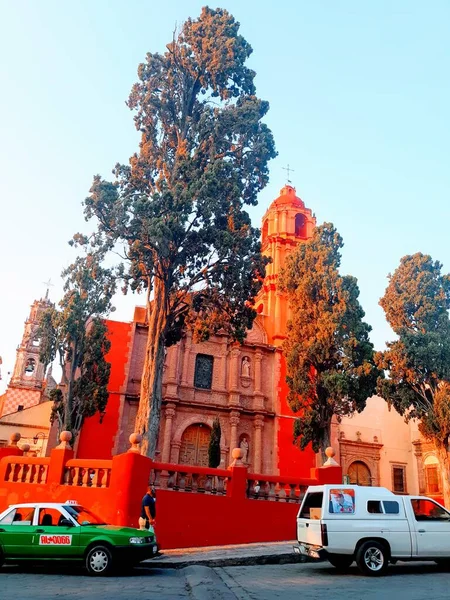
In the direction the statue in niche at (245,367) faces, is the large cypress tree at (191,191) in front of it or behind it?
in front

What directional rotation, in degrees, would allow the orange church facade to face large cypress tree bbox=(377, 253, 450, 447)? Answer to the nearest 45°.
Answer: approximately 45° to its left

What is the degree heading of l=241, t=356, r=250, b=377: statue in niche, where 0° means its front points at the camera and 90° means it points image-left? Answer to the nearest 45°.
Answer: approximately 0°

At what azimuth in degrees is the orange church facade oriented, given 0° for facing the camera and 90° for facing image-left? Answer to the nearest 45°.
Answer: approximately 0°

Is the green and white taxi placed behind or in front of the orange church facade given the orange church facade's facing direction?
in front

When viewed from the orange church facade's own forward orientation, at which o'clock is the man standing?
The man standing is roughly at 12 o'clock from the orange church facade.

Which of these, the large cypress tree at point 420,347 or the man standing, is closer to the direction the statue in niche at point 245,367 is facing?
the man standing

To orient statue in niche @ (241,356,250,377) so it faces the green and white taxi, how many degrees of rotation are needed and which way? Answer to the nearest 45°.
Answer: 0° — it already faces it

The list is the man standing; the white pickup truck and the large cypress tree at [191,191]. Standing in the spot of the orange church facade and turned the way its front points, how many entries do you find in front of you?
3

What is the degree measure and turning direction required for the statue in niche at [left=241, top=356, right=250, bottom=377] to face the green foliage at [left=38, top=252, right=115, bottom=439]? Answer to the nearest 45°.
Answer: approximately 45° to its right
